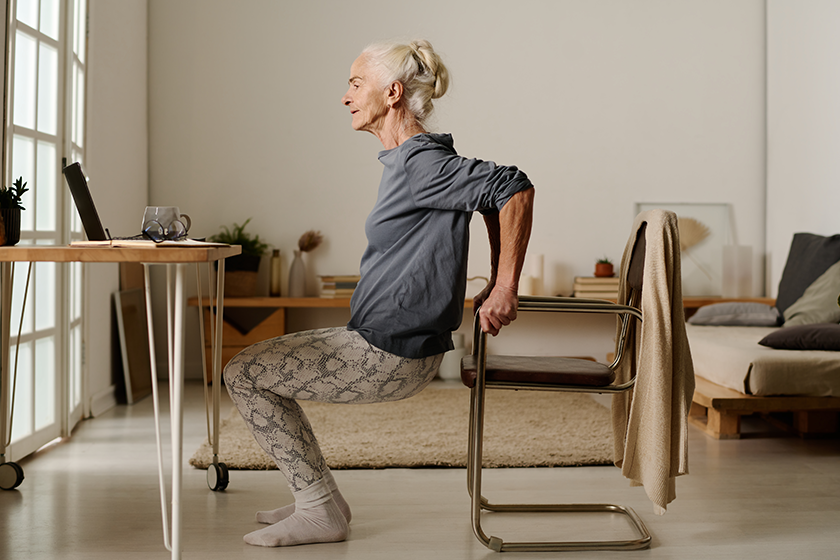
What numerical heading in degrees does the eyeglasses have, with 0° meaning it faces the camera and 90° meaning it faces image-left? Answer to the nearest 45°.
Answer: approximately 0°

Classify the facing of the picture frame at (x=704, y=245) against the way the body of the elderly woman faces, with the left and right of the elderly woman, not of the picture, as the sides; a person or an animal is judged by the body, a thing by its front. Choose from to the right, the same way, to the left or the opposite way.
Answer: to the left

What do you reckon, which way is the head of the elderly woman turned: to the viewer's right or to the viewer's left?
to the viewer's left

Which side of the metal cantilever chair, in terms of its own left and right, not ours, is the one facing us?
left

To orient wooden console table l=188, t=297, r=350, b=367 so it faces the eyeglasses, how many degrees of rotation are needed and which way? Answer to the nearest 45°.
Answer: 0° — it already faces it

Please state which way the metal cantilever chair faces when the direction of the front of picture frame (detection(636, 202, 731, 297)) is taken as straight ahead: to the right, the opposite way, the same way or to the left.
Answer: to the right

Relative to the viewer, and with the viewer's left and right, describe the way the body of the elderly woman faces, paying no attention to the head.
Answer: facing to the left of the viewer

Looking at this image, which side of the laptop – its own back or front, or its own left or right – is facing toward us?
right

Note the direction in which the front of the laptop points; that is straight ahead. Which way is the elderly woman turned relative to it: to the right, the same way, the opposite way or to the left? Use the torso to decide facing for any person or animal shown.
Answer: the opposite way

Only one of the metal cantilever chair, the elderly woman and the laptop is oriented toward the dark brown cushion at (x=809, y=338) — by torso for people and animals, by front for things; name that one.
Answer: the laptop
